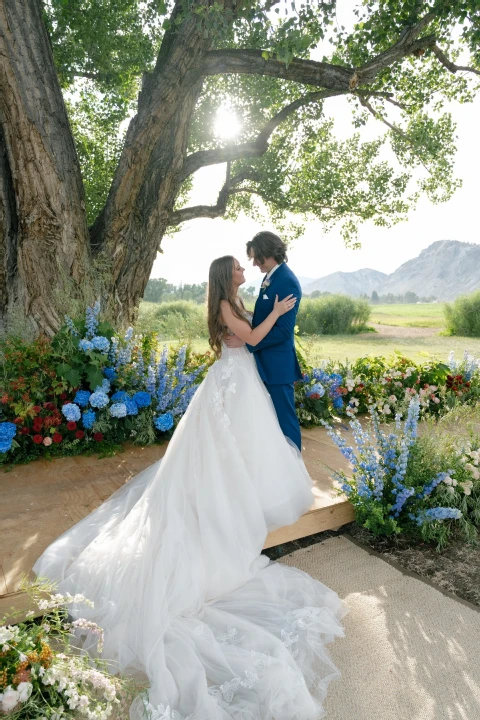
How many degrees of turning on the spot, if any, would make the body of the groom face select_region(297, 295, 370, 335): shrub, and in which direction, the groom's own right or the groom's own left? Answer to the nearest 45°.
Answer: approximately 90° to the groom's own right

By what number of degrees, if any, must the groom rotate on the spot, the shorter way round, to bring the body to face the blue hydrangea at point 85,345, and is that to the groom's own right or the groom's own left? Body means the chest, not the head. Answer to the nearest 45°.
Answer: approximately 45° to the groom's own right

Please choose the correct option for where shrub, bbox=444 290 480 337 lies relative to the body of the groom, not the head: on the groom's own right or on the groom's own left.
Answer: on the groom's own right

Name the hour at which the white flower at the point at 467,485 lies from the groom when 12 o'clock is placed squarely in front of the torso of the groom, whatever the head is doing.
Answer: The white flower is roughly at 6 o'clock from the groom.

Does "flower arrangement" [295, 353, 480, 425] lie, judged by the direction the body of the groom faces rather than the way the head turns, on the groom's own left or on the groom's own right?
on the groom's own right

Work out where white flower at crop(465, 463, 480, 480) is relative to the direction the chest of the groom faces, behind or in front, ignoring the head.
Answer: behind

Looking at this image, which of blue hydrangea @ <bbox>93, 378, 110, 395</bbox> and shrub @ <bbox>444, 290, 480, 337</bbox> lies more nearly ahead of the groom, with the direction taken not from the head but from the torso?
the blue hydrangea

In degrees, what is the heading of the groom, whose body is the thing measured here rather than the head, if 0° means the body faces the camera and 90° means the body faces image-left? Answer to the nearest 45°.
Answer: approximately 90°
